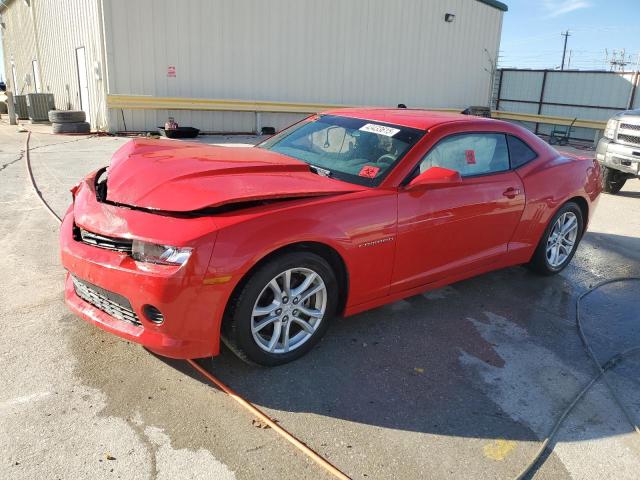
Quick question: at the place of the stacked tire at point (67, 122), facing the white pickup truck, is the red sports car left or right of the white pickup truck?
right

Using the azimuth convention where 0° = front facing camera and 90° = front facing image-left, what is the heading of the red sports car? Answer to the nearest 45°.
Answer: approximately 45°

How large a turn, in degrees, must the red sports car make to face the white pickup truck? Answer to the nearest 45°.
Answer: approximately 180°

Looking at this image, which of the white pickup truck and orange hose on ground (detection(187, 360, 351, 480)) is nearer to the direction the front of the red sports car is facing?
the orange hose on ground

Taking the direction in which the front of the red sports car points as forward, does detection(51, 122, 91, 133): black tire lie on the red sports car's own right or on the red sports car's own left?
on the red sports car's own right

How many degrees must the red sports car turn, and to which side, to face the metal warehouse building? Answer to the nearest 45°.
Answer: approximately 135° to its right

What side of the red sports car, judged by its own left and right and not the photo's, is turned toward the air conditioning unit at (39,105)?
right

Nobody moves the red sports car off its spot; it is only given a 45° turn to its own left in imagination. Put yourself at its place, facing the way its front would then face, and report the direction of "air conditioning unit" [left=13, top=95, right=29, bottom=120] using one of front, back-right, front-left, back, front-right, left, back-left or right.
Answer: back-right

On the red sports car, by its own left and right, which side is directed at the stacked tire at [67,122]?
right
